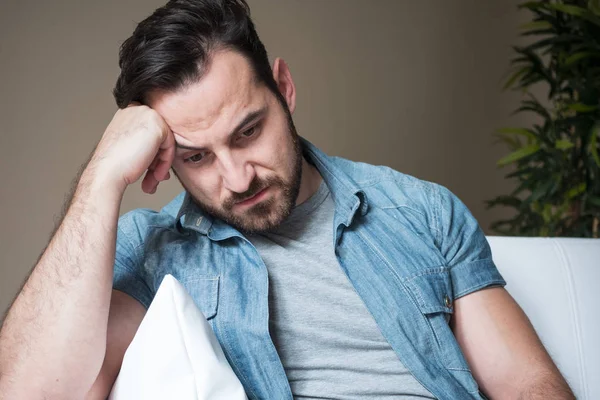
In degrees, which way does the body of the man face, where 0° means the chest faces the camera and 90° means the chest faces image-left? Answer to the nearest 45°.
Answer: approximately 0°

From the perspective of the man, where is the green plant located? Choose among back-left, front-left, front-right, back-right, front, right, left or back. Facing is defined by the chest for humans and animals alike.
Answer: back-left
